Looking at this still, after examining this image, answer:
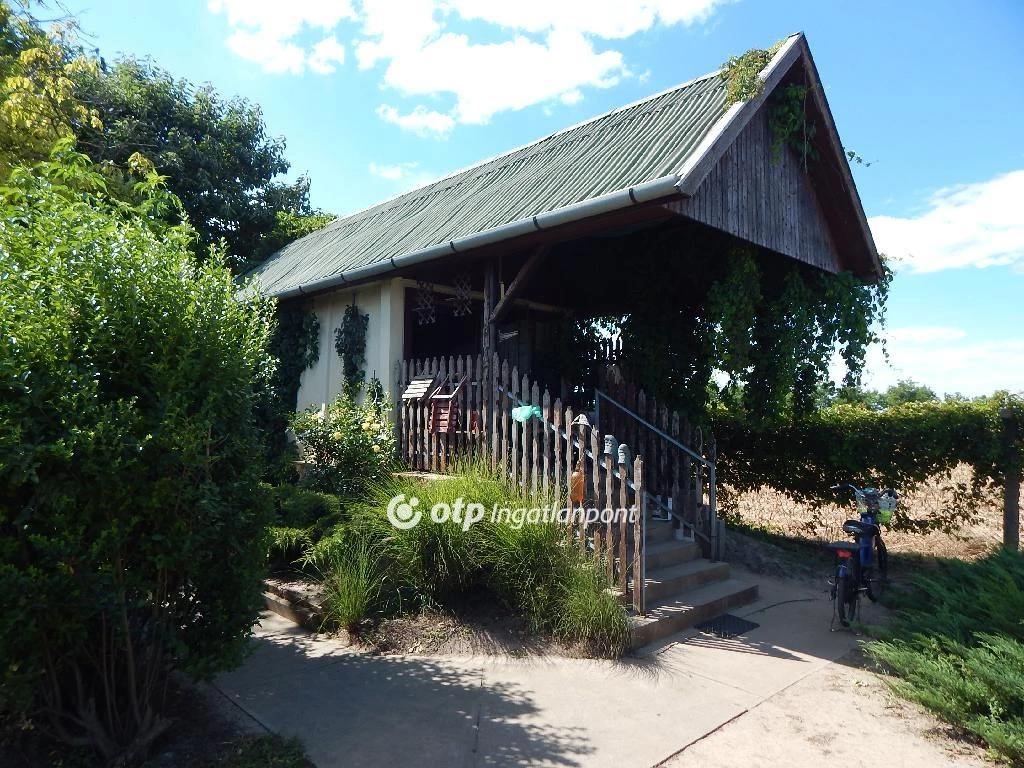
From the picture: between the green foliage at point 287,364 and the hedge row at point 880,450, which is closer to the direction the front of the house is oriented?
the hedge row

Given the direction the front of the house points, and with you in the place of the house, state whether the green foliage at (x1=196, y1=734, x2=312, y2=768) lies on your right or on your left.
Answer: on your right

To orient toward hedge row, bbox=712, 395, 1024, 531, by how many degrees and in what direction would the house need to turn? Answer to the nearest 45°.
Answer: approximately 45° to its left

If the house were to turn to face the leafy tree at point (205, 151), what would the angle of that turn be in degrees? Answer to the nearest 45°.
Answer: approximately 180°

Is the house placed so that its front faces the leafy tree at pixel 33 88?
no

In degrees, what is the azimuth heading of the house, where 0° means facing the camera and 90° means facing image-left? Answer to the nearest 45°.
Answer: approximately 315°

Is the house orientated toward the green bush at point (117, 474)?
no
